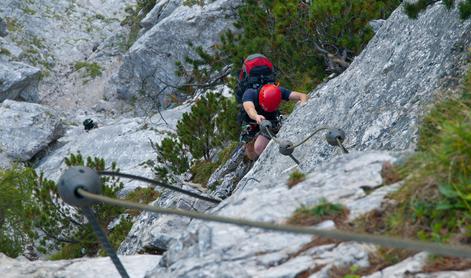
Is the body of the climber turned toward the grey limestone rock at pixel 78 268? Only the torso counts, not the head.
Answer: no

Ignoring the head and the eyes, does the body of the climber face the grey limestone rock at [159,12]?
no

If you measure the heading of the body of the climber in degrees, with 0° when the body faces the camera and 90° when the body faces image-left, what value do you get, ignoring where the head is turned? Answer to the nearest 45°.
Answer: approximately 315°

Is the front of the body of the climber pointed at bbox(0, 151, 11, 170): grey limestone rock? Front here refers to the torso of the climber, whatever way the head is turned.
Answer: no
